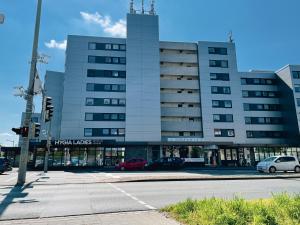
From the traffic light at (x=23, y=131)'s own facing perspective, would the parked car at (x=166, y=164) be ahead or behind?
behind

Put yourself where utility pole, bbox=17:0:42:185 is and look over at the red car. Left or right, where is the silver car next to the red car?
right

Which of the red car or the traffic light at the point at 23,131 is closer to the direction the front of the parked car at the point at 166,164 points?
the red car

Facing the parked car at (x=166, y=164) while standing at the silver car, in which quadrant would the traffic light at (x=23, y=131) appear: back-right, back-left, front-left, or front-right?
front-left

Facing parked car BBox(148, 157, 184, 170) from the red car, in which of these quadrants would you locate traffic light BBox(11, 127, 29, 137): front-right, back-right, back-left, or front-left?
back-right

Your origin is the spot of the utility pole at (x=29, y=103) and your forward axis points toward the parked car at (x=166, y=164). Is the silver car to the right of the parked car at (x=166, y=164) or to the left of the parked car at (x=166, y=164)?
right

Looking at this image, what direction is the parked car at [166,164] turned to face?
to the viewer's left

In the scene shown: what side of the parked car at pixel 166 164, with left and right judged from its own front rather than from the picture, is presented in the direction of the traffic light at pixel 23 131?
left

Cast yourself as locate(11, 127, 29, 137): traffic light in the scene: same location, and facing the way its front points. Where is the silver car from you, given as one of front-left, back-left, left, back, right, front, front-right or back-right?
back
